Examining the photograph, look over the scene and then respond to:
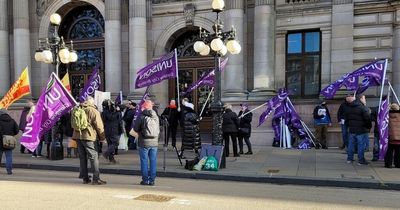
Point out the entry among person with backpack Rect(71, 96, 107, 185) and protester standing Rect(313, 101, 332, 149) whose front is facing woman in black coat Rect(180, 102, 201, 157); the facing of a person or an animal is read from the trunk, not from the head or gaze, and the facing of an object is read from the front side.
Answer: the person with backpack

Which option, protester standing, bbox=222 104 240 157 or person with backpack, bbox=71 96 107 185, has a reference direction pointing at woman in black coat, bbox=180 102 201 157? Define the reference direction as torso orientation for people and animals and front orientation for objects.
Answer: the person with backpack

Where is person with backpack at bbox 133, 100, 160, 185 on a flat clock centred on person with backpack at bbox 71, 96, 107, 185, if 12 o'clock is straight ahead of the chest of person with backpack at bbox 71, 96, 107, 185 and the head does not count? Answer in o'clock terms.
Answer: person with backpack at bbox 133, 100, 160, 185 is roughly at 2 o'clock from person with backpack at bbox 71, 96, 107, 185.

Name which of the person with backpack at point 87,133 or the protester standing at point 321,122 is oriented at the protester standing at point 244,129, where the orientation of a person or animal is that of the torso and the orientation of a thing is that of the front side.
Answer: the person with backpack
